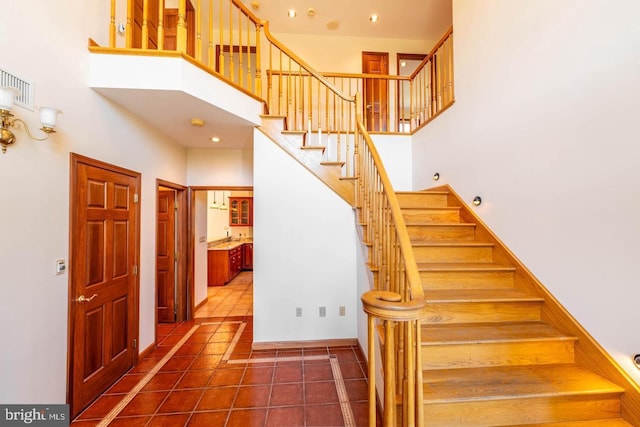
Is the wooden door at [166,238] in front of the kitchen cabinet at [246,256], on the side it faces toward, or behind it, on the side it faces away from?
in front

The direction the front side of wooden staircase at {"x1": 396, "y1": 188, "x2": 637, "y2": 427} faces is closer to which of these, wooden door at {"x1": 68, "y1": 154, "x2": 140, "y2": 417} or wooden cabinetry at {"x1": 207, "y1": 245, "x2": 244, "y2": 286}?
the wooden door

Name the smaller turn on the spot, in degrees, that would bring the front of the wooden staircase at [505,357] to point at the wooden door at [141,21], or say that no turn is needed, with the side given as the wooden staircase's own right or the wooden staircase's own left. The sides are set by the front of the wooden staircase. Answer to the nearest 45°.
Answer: approximately 90° to the wooden staircase's own right

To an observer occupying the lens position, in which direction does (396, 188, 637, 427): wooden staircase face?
facing the viewer

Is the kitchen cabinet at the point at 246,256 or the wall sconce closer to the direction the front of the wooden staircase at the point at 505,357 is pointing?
the wall sconce

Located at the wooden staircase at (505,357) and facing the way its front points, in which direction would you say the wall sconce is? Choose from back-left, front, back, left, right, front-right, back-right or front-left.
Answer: front-right

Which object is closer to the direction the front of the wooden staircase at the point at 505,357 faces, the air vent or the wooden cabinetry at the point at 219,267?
the air vent

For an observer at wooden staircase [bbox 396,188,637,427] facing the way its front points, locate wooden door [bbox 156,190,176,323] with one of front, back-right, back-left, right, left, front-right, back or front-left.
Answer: right

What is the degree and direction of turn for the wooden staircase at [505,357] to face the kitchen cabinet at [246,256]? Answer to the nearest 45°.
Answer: approximately 135° to its right

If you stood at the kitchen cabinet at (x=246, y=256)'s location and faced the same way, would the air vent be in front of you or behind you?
in front
